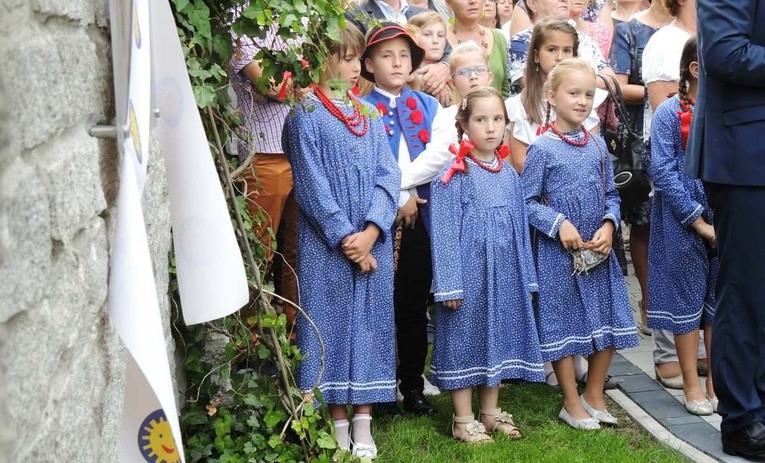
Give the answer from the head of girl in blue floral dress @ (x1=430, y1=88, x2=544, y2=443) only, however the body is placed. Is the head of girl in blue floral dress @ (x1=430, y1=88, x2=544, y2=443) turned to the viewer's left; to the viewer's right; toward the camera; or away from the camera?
toward the camera

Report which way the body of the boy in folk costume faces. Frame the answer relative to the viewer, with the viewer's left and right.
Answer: facing the viewer

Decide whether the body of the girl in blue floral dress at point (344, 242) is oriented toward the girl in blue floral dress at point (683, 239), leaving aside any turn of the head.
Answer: no

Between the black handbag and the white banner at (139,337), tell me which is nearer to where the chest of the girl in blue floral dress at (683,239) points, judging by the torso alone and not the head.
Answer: the white banner

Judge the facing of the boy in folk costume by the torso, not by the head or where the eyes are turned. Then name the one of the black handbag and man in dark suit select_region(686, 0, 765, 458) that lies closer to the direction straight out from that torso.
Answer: the man in dark suit

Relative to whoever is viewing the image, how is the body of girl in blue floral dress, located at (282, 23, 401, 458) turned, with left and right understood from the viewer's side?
facing the viewer and to the right of the viewer

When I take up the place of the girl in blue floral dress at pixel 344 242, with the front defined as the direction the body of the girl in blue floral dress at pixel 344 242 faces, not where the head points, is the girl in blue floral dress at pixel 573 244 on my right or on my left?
on my left
